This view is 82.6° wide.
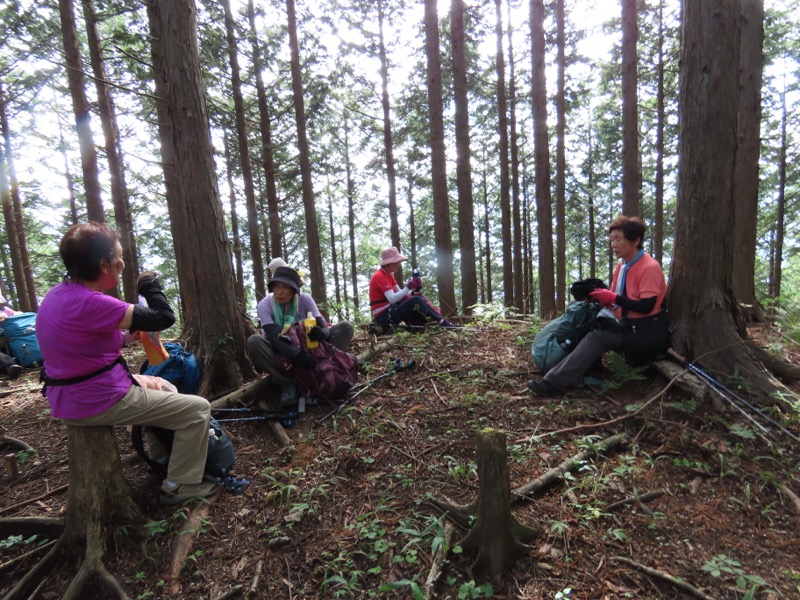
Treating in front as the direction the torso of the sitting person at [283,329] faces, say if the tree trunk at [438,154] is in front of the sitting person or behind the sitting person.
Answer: behind

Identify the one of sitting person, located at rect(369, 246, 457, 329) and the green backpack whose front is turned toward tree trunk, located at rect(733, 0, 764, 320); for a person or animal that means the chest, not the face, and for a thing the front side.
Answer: the sitting person

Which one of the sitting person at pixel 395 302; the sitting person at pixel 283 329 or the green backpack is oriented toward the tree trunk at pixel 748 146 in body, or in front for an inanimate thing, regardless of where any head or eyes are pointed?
the sitting person at pixel 395 302

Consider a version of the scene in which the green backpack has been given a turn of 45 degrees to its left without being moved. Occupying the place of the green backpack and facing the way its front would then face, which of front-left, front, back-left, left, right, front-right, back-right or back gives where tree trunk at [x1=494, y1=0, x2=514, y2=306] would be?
back-right

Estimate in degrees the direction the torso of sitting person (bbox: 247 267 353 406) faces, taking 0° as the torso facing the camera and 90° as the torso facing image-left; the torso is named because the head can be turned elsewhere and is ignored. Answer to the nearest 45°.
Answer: approximately 0°

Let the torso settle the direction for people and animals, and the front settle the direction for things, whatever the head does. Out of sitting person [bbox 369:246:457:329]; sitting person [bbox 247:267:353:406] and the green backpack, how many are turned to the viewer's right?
1

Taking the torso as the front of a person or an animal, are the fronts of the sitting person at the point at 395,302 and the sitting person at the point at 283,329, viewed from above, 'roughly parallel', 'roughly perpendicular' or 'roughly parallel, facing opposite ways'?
roughly perpendicular

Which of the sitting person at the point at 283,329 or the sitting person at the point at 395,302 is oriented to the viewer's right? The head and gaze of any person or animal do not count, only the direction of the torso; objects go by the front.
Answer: the sitting person at the point at 395,302

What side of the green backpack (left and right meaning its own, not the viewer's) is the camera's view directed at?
left

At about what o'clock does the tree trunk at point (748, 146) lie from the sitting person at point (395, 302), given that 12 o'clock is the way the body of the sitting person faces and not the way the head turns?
The tree trunk is roughly at 12 o'clock from the sitting person.

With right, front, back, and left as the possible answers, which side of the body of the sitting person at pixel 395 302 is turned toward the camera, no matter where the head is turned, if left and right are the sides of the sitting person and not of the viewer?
right

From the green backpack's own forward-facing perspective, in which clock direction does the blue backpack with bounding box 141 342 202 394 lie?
The blue backpack is roughly at 11 o'clock from the green backpack.

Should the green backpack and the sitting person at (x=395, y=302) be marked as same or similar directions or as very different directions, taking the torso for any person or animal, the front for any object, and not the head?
very different directions
